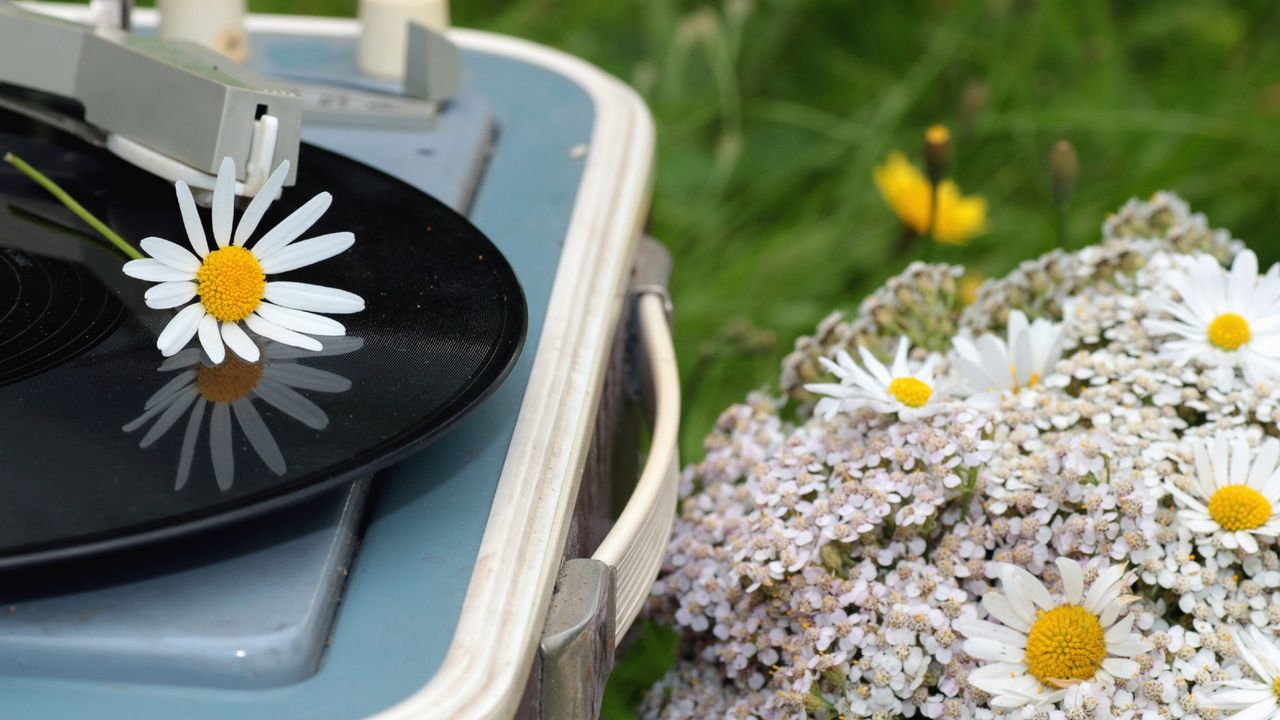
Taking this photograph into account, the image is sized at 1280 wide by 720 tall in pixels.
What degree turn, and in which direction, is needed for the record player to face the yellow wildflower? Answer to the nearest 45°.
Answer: approximately 45° to its left

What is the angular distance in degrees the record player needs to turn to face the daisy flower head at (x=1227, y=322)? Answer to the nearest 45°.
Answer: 0° — it already faces it

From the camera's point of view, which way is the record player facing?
to the viewer's right
